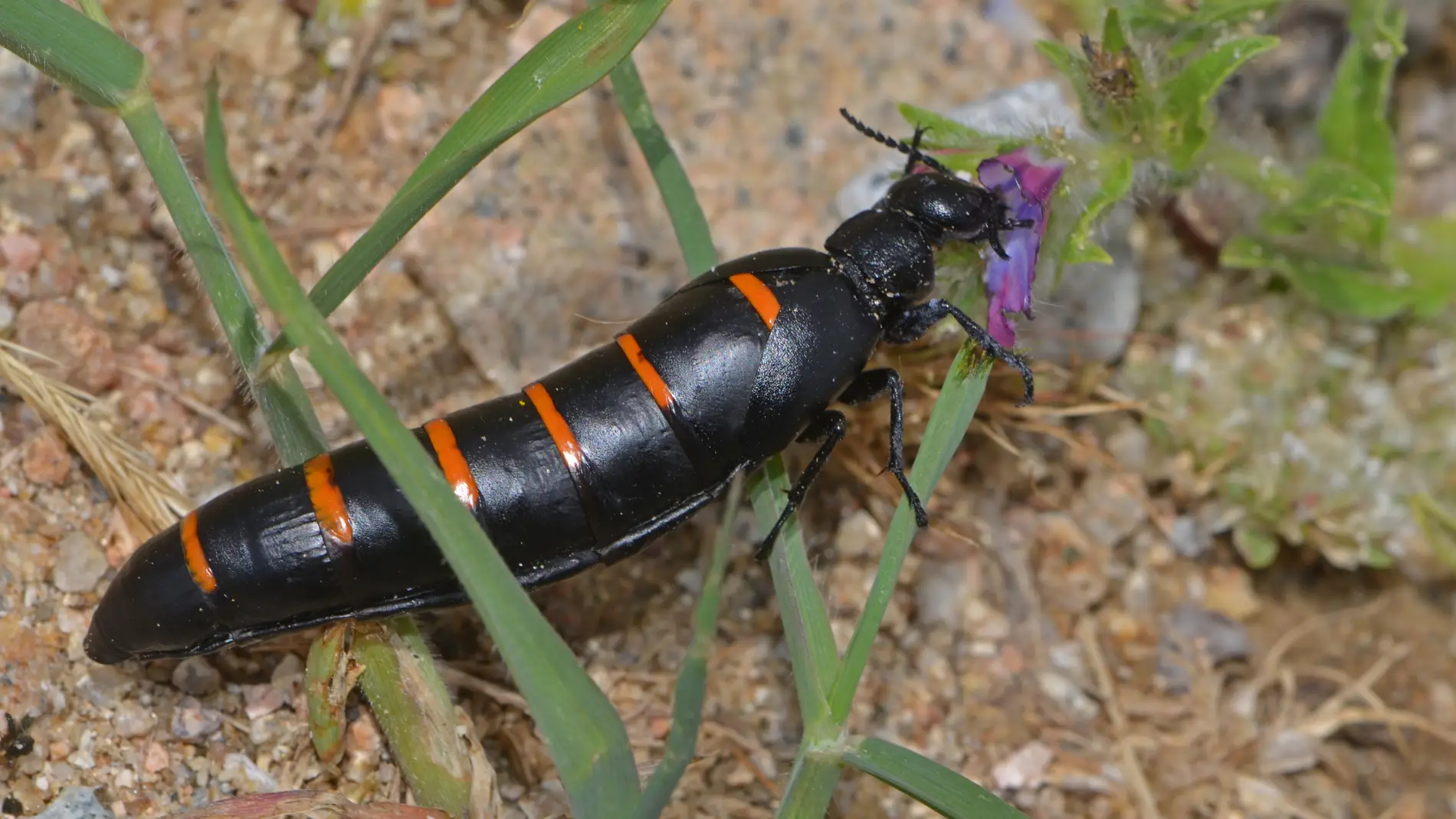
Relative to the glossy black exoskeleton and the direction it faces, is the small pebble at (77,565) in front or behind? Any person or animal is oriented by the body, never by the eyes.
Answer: behind

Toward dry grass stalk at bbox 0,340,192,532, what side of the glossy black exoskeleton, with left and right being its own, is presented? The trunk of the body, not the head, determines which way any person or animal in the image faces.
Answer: back

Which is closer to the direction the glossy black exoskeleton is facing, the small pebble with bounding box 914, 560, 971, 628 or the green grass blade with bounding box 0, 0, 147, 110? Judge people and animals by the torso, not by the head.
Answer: the small pebble

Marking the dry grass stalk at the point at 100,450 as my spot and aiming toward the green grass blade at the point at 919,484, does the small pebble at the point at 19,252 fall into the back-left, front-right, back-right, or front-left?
back-left

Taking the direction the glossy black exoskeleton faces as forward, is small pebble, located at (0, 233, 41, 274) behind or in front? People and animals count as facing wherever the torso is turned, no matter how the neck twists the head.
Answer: behind

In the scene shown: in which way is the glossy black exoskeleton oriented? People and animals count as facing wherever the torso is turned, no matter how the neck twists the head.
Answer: to the viewer's right

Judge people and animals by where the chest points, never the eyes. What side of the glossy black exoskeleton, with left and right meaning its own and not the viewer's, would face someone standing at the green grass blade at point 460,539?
right

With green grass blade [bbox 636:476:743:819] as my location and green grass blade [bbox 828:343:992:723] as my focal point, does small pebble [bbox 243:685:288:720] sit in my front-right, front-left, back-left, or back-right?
back-left
